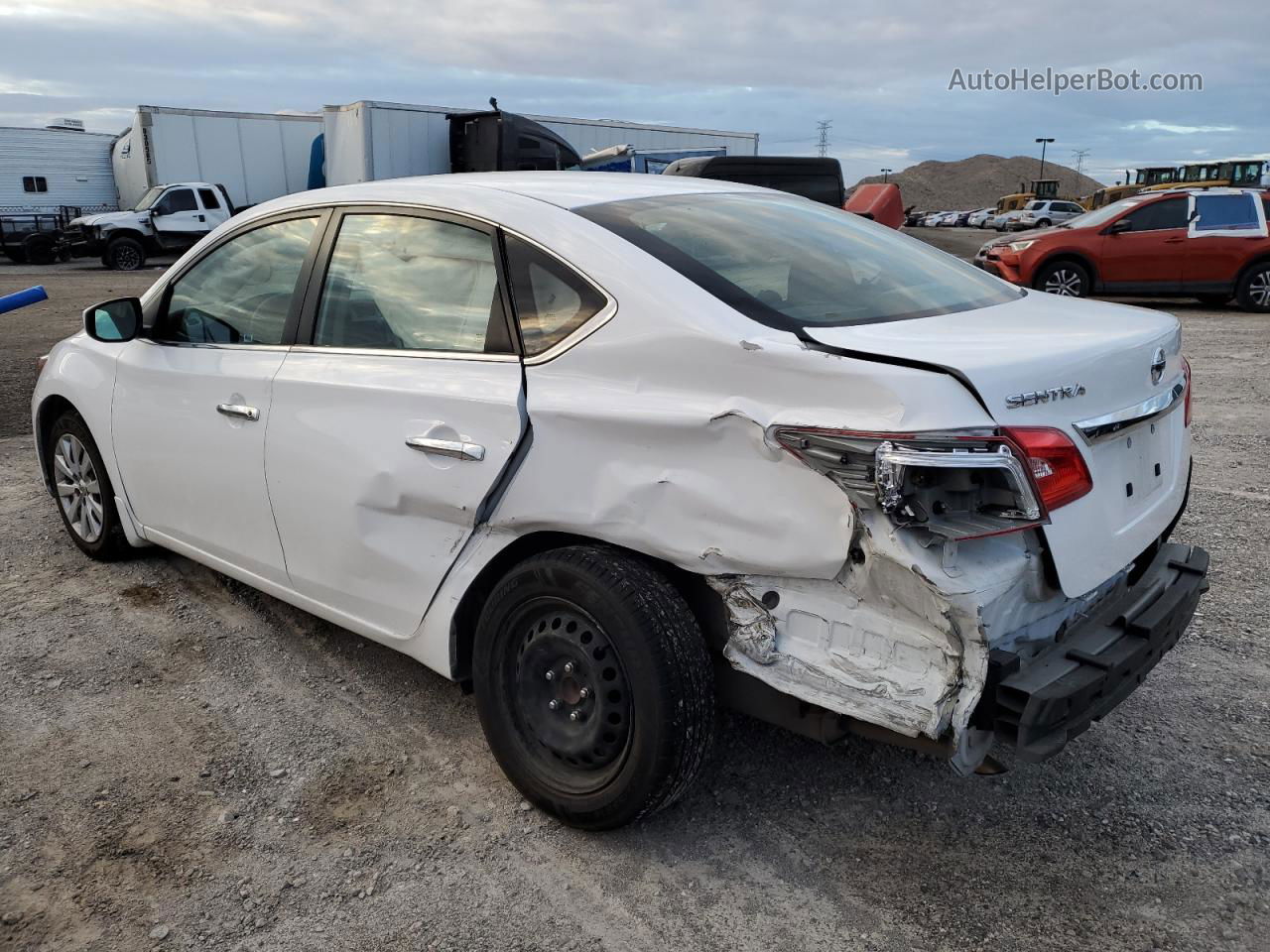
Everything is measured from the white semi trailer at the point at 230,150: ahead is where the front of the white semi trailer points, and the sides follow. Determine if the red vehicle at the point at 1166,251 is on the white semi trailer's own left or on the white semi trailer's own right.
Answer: on the white semi trailer's own left

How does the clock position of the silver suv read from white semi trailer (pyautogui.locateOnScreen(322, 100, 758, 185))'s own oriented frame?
The silver suv is roughly at 6 o'clock from the white semi trailer.

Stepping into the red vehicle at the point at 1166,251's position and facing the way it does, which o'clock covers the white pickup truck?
The white pickup truck is roughly at 12 o'clock from the red vehicle.

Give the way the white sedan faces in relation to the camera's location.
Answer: facing away from the viewer and to the left of the viewer

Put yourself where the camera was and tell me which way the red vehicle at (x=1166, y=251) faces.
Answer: facing to the left of the viewer

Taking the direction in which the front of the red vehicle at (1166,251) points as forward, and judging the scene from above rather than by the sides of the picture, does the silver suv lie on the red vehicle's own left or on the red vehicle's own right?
on the red vehicle's own right

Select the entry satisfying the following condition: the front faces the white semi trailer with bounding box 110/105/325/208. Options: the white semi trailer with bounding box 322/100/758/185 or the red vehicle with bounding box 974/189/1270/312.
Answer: the red vehicle

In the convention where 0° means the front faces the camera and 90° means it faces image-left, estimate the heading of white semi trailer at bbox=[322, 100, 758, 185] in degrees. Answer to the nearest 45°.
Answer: approximately 45°

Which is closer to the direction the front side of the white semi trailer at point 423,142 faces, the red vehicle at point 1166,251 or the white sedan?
the white sedan
